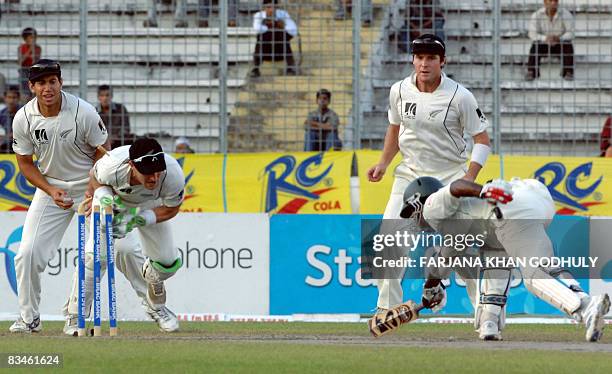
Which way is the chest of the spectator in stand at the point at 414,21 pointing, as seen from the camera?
toward the camera

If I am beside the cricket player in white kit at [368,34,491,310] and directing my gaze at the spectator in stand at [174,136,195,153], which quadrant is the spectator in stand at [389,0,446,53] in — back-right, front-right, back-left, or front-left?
front-right

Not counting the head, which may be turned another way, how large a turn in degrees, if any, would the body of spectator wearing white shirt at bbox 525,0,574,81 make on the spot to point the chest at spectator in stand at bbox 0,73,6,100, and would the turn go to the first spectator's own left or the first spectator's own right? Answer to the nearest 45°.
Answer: approximately 90° to the first spectator's own right

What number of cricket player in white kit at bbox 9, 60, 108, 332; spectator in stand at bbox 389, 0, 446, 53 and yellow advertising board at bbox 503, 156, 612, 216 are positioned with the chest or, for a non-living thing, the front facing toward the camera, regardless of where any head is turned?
3

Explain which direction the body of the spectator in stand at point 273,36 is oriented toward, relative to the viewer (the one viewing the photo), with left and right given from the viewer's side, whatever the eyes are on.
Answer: facing the viewer

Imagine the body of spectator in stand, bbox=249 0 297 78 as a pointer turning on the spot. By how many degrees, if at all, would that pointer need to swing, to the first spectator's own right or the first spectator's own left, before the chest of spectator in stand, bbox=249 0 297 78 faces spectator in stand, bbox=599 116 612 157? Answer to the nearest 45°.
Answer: approximately 90° to the first spectator's own left

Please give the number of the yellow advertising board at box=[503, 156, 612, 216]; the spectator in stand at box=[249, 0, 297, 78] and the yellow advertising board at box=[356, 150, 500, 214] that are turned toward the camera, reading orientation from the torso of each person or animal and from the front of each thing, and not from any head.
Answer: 3

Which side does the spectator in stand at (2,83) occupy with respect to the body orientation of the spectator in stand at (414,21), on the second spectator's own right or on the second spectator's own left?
on the second spectator's own right

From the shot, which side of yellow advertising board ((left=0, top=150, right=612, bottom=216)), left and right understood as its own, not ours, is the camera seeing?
front

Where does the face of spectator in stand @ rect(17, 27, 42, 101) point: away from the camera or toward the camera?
toward the camera

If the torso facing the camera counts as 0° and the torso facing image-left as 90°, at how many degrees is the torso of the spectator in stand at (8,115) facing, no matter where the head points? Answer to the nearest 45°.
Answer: approximately 0°

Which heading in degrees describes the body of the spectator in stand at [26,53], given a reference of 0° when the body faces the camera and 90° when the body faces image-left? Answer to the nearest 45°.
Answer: approximately 315°
